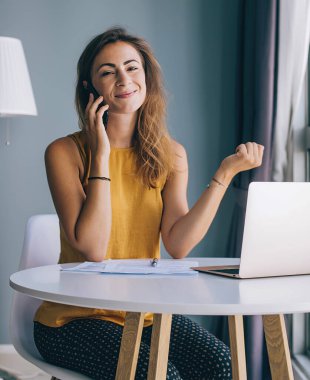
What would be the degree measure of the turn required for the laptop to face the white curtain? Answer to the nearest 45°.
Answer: approximately 45° to its right

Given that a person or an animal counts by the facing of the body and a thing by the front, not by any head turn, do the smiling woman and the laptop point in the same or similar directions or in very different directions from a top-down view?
very different directions

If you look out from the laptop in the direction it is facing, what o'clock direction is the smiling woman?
The smiling woman is roughly at 12 o'clock from the laptop.

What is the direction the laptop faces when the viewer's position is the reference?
facing away from the viewer and to the left of the viewer

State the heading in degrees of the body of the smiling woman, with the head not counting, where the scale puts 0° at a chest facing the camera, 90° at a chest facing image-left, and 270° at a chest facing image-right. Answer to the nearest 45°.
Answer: approximately 315°
